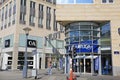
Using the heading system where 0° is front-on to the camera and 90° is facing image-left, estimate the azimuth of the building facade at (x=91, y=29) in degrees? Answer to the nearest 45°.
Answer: approximately 0°
